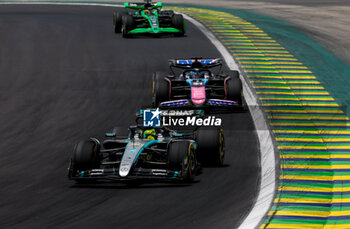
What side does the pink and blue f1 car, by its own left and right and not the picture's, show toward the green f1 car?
back

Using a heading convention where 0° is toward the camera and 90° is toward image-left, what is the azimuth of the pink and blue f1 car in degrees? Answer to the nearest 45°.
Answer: approximately 0°

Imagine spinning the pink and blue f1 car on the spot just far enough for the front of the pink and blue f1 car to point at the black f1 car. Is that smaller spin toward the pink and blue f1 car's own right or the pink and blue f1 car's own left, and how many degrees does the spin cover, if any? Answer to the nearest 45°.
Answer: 0° — it already faces it

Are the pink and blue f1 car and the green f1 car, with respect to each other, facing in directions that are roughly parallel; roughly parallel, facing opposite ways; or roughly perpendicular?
roughly parallel

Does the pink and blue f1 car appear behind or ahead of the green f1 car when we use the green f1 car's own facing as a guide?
ahead

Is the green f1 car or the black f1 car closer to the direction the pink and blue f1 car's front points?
the black f1 car

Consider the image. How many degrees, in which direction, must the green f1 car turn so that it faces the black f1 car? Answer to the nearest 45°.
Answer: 0° — it already faces it

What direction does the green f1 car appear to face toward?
toward the camera

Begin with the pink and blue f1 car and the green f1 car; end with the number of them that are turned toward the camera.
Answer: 2
